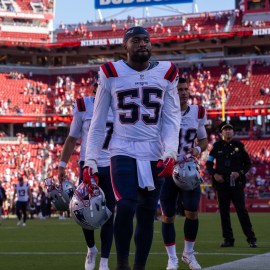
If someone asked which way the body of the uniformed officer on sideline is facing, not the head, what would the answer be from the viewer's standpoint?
toward the camera

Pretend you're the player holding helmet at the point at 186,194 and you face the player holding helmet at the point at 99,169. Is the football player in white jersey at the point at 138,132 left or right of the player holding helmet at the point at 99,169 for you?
left

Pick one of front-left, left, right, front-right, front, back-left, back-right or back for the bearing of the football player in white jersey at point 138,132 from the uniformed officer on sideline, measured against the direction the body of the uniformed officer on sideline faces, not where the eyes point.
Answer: front

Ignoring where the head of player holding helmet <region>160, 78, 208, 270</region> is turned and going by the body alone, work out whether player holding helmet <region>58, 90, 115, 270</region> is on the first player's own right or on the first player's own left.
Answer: on the first player's own right

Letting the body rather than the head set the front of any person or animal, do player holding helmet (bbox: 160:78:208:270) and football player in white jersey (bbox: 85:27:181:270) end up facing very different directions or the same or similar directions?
same or similar directions

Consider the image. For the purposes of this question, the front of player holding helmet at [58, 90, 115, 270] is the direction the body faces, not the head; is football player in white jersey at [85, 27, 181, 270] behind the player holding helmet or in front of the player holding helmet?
in front

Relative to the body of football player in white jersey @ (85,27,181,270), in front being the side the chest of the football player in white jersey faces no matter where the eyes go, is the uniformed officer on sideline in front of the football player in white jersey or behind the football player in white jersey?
behind

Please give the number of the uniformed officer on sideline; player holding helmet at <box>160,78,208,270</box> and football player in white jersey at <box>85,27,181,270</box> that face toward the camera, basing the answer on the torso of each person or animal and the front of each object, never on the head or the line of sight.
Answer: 3

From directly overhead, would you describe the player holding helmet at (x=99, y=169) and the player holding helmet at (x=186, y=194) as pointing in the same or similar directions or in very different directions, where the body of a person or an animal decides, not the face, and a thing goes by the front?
same or similar directions

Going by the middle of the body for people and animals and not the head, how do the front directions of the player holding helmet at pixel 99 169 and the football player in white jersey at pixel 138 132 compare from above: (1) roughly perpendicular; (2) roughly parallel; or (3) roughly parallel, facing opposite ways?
roughly parallel

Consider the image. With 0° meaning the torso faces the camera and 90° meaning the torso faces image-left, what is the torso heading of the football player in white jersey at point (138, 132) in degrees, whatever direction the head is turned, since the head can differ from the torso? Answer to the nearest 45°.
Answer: approximately 0°

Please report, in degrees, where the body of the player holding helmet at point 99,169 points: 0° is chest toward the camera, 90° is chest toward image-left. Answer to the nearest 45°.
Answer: approximately 0°

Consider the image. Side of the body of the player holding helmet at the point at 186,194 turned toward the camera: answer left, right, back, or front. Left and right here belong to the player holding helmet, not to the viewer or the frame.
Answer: front
